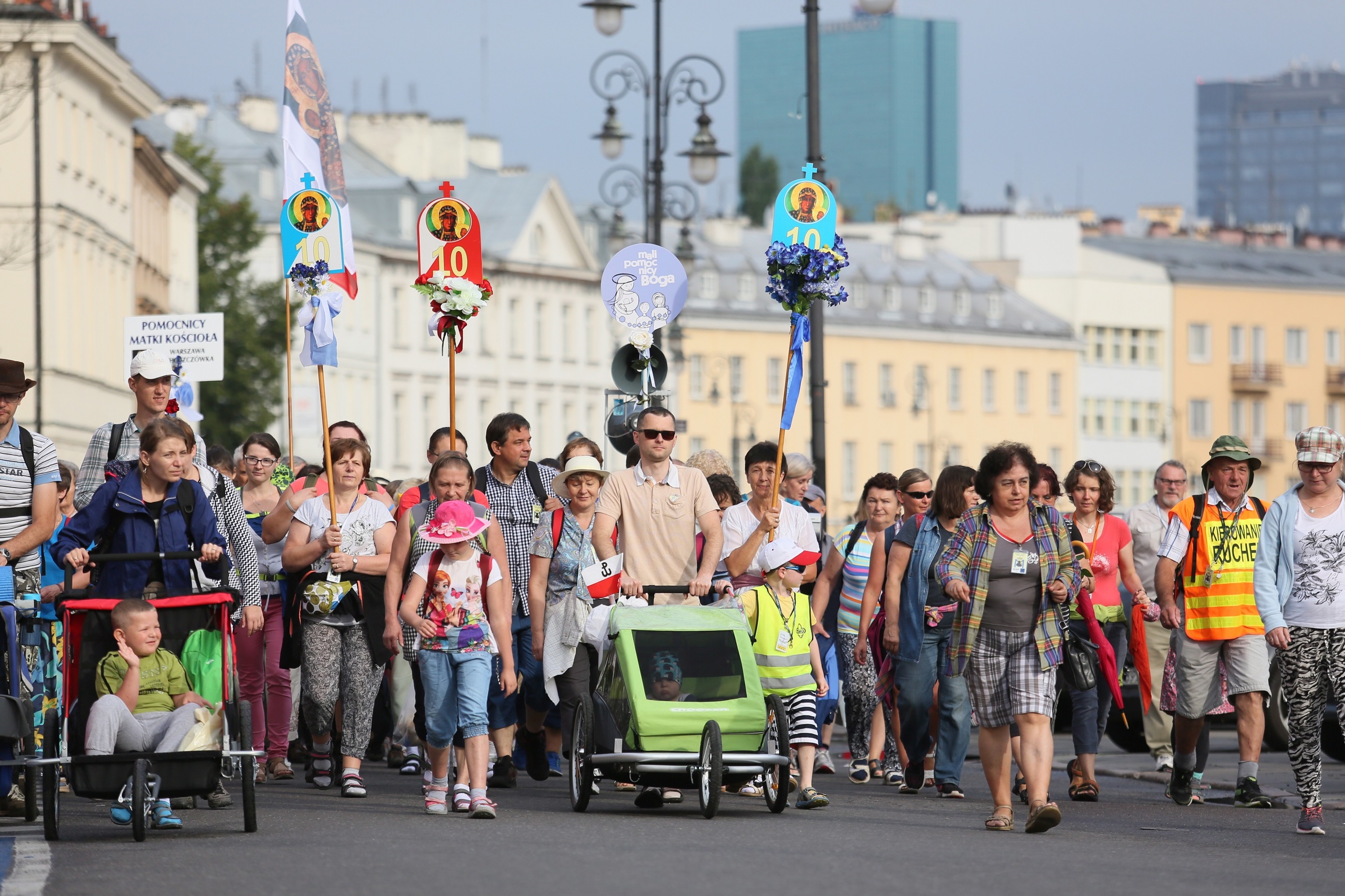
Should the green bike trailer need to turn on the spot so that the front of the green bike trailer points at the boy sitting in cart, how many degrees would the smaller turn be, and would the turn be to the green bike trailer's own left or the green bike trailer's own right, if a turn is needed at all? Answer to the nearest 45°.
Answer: approximately 45° to the green bike trailer's own right

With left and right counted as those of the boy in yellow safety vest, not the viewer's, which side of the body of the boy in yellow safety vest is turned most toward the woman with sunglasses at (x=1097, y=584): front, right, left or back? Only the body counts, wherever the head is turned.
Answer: left

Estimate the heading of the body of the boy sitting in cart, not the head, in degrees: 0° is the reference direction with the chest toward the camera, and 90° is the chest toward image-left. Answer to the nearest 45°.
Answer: approximately 0°

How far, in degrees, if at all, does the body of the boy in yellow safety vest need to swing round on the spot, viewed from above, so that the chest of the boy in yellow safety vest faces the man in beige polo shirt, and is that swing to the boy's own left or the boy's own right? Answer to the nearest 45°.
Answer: approximately 135° to the boy's own right

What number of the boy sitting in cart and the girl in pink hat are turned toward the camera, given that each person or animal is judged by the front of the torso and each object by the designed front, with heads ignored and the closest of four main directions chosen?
2

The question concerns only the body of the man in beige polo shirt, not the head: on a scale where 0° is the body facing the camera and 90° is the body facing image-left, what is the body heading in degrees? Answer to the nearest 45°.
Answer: approximately 0°

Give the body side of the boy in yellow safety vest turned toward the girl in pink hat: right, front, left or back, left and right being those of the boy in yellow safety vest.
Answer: right
